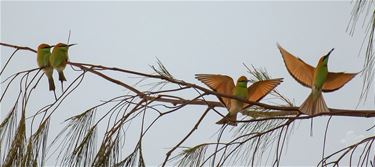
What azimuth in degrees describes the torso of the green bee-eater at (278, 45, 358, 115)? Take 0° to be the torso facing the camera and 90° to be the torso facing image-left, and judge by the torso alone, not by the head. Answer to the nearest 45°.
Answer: approximately 315°

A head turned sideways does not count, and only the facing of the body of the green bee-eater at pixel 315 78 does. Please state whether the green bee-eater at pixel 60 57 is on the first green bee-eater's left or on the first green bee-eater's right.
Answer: on the first green bee-eater's right

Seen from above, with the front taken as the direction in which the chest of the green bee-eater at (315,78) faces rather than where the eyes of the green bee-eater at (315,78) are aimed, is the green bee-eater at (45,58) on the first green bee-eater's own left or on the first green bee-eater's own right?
on the first green bee-eater's own right
